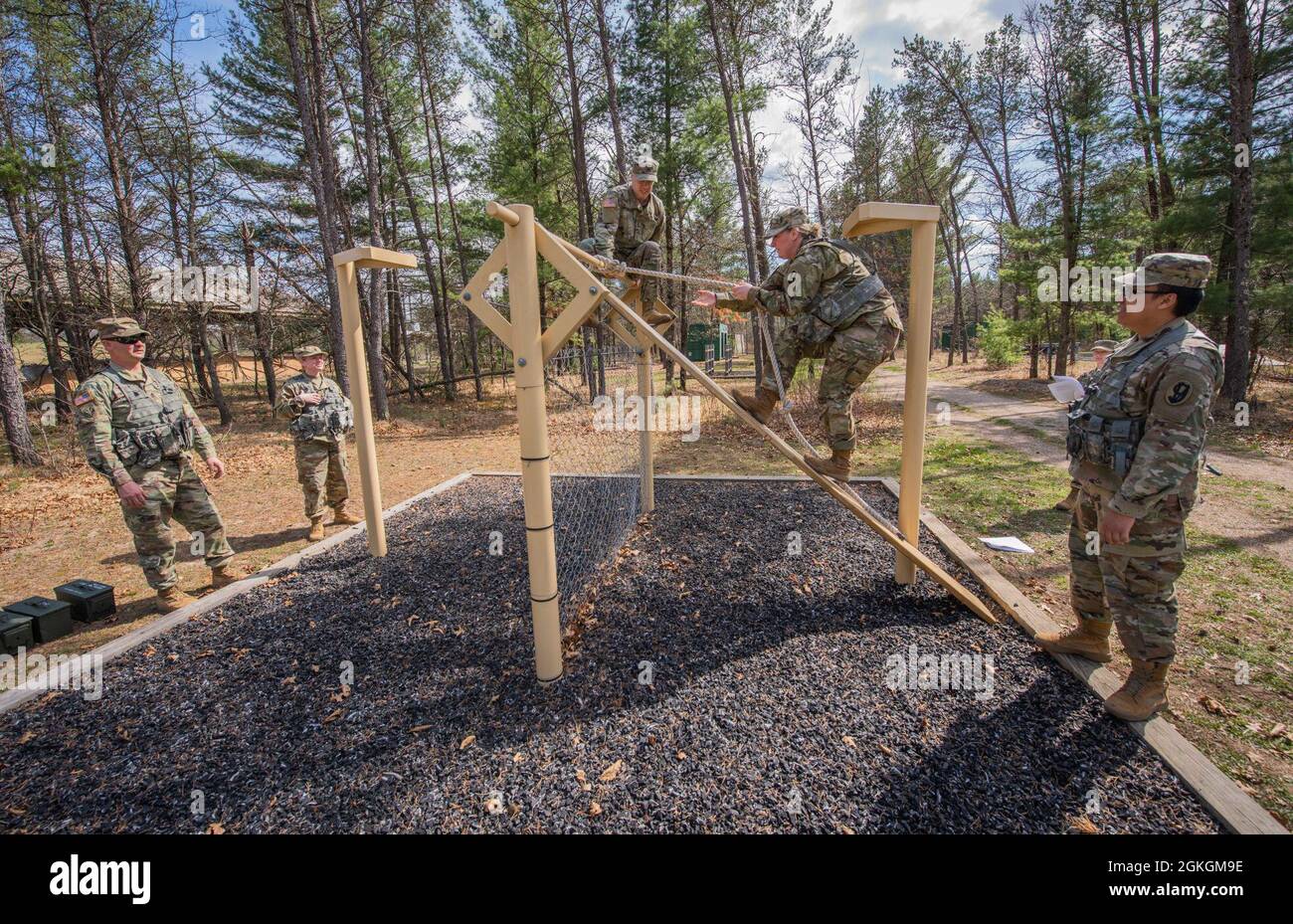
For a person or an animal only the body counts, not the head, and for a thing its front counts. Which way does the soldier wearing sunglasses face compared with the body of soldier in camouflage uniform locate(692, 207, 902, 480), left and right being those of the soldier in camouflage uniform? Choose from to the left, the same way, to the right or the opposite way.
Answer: the opposite way

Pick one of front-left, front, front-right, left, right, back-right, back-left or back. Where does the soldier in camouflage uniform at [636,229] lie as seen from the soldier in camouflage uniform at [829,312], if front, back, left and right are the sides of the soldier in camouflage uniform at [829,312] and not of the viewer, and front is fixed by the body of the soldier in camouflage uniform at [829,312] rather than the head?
front-right

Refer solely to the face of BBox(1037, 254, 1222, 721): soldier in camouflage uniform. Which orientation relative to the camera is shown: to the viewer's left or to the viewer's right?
to the viewer's left

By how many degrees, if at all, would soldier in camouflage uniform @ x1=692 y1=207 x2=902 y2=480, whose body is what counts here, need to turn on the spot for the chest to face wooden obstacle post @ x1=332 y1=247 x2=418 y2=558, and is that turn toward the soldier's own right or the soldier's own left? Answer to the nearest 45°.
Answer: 0° — they already face it

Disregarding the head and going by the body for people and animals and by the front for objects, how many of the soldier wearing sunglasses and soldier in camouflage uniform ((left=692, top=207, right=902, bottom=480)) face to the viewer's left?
1

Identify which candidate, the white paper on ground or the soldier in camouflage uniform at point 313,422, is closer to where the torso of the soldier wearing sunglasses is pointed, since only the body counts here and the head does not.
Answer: the white paper on ground

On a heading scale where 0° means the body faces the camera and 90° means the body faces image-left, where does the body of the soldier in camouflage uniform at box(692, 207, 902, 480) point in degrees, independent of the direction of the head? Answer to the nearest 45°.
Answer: approximately 90°

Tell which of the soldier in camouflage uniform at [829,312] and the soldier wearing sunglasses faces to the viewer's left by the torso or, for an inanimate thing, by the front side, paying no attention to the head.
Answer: the soldier in camouflage uniform

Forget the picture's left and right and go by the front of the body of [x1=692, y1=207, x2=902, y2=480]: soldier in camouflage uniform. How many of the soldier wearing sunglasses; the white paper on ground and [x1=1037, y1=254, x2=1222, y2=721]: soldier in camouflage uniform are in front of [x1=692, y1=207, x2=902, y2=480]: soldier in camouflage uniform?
1

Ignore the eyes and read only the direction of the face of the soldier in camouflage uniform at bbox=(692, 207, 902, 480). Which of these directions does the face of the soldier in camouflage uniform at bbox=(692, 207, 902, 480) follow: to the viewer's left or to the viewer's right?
to the viewer's left

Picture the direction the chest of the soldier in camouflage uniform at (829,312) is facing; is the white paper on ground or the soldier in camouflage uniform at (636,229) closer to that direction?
the soldier in camouflage uniform

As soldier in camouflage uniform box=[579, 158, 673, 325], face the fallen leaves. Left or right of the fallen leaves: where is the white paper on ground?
left

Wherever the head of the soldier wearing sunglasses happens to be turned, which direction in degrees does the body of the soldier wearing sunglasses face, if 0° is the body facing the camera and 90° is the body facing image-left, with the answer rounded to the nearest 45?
approximately 315°
